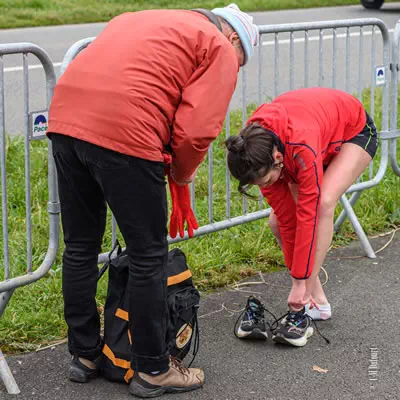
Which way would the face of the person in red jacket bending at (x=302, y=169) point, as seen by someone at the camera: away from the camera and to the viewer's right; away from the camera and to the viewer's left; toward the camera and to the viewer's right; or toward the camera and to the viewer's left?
toward the camera and to the viewer's left

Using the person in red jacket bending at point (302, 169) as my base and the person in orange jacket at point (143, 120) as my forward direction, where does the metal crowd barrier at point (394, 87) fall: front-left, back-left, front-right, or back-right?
back-right

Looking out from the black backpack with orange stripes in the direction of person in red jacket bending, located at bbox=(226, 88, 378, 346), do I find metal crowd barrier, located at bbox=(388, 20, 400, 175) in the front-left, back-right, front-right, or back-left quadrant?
front-left

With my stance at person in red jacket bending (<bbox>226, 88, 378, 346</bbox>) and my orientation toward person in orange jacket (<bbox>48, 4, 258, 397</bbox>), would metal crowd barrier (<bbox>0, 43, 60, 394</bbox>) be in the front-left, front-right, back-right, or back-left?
front-right

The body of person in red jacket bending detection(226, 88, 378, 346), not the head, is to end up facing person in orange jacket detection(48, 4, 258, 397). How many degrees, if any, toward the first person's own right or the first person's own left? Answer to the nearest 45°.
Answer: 0° — they already face them

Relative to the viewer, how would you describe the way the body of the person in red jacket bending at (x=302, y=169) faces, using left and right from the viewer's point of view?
facing the viewer and to the left of the viewer

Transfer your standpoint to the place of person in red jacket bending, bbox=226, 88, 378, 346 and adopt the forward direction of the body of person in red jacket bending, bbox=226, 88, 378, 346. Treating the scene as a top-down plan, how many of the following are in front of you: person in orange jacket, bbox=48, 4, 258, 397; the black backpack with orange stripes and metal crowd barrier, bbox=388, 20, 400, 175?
2

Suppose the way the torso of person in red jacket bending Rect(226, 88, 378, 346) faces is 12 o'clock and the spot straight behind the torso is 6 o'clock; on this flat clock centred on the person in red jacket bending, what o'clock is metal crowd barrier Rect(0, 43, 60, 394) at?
The metal crowd barrier is roughly at 1 o'clock from the person in red jacket bending.

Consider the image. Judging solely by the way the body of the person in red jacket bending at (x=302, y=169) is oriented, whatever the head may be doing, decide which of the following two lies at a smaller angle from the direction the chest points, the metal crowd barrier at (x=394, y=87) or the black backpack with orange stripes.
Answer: the black backpack with orange stripes

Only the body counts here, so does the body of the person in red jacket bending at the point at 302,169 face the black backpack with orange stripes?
yes

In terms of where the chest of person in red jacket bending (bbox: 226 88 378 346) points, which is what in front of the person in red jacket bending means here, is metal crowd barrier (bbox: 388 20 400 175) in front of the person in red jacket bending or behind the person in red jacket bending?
behind
